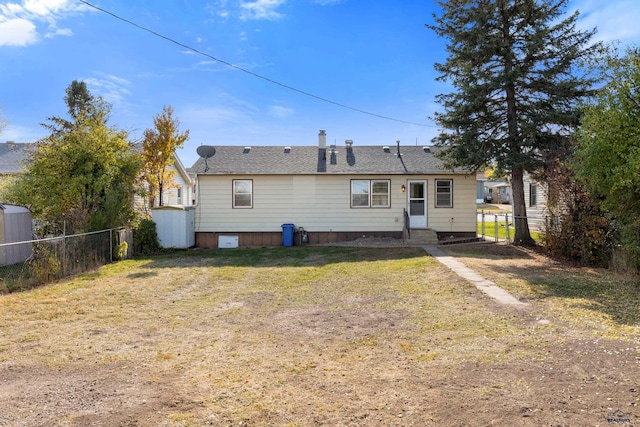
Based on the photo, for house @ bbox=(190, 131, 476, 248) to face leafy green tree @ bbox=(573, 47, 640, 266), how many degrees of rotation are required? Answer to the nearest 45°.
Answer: approximately 45° to its left

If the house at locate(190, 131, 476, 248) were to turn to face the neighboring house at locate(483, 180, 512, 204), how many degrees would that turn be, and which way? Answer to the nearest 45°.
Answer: approximately 45° to its right

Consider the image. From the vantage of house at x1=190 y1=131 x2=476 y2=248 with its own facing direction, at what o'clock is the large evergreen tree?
The large evergreen tree is roughly at 4 o'clock from the house.

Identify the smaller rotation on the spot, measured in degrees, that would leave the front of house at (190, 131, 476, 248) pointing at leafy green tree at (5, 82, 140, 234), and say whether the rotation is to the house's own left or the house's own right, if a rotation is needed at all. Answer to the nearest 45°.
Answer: approximately 135° to the house's own left

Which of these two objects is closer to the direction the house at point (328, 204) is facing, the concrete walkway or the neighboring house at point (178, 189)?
the concrete walkway
